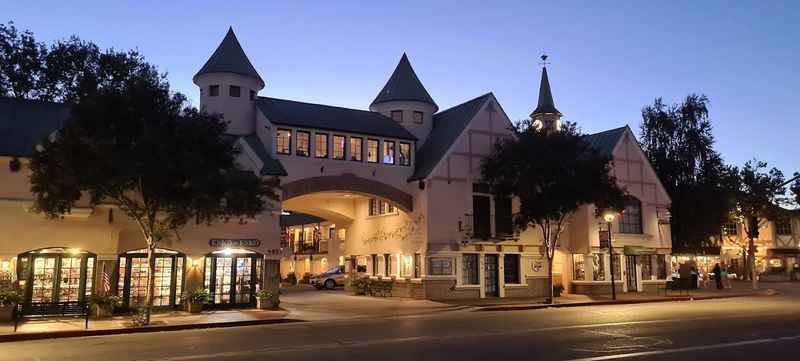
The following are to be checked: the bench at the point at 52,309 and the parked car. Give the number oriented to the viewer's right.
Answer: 0

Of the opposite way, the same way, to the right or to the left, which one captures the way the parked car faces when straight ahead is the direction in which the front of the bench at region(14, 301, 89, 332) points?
to the right

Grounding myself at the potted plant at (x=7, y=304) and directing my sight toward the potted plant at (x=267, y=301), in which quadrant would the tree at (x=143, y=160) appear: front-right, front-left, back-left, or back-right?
front-right

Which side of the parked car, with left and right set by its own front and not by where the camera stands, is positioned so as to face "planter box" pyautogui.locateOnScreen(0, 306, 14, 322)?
front

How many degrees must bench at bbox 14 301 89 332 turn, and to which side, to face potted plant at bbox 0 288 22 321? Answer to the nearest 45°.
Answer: approximately 45° to its right

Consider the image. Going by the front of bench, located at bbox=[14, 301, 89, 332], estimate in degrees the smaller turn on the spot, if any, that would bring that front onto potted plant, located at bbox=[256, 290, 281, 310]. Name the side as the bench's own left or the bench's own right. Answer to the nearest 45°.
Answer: approximately 90° to the bench's own left

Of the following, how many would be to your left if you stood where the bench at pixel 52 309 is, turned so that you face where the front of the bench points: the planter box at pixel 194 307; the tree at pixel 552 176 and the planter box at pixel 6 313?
2

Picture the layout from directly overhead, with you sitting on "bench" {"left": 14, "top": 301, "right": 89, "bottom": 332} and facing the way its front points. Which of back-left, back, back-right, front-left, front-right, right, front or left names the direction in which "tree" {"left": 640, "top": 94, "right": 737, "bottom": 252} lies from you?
left

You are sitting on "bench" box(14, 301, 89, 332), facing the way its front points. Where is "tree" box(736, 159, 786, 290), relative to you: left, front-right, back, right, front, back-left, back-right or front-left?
left

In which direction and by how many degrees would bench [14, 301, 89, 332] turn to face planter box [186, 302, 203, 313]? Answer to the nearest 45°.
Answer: approximately 90° to its left

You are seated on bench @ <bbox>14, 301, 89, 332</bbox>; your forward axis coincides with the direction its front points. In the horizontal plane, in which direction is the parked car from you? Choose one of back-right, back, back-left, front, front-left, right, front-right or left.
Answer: back-left

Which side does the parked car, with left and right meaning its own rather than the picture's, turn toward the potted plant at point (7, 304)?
front

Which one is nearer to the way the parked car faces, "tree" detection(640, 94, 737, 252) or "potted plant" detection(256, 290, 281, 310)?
the potted plant

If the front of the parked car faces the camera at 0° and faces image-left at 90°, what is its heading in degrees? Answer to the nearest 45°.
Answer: approximately 45°

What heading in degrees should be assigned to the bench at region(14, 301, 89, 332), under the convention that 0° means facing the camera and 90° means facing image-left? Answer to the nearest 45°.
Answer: approximately 0°

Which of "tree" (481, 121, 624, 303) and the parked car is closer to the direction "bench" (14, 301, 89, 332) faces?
the tree

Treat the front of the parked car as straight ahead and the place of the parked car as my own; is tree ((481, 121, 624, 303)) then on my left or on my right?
on my left
